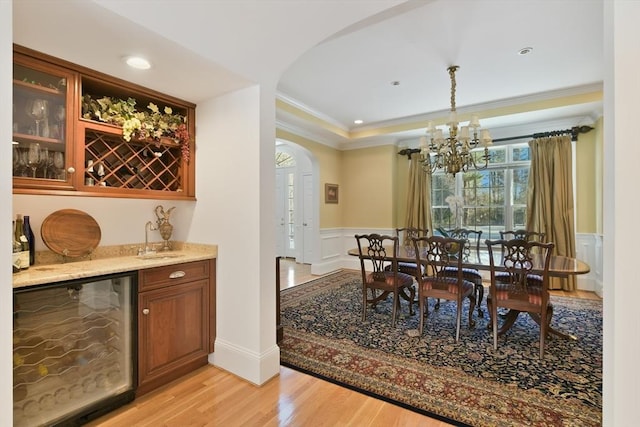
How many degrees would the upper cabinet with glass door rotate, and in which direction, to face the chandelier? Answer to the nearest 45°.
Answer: approximately 45° to its left

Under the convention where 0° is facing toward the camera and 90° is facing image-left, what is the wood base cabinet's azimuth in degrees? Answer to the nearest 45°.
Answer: approximately 315°

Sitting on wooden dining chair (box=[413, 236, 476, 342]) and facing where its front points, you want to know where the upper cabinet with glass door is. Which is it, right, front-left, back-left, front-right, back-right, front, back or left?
back

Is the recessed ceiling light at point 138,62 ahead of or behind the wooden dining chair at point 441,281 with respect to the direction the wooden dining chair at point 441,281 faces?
behind

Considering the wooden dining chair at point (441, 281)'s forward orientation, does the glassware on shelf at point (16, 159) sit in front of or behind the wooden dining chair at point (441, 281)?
behind

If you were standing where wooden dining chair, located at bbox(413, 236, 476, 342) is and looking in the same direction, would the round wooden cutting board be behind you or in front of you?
behind

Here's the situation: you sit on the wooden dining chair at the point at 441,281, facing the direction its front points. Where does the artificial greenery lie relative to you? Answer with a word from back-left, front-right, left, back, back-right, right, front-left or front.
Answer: back

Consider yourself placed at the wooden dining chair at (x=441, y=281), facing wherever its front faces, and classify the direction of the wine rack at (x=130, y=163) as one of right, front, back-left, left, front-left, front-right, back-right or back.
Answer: back

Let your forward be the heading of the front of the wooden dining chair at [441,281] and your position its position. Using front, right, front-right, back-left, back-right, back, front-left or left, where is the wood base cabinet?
back

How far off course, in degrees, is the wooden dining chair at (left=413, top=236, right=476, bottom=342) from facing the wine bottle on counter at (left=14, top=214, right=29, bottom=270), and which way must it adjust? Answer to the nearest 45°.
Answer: approximately 180°

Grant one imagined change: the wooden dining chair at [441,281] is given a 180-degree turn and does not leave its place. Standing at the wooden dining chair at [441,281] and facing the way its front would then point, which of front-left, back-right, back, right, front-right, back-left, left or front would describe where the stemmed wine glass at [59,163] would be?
front
